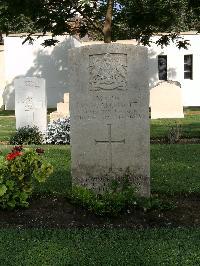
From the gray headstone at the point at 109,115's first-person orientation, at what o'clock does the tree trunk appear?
The tree trunk is roughly at 6 o'clock from the gray headstone.

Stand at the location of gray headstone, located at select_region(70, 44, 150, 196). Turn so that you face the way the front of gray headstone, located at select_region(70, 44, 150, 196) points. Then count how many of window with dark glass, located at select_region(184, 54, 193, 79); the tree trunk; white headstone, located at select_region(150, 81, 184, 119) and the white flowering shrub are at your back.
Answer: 4

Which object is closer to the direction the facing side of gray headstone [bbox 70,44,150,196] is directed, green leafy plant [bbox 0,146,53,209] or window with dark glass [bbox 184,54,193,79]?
the green leafy plant

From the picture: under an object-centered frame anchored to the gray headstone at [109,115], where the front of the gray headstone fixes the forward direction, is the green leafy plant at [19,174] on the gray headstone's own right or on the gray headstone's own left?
on the gray headstone's own right

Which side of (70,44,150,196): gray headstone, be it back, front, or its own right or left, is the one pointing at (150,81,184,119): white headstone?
back

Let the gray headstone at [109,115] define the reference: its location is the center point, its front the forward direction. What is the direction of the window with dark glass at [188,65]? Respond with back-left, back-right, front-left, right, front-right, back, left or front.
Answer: back

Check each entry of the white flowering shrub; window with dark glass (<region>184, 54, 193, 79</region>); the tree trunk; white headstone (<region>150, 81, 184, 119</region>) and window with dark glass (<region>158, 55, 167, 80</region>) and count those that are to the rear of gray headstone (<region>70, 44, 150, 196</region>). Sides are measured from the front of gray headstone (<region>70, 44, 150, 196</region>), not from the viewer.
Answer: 5

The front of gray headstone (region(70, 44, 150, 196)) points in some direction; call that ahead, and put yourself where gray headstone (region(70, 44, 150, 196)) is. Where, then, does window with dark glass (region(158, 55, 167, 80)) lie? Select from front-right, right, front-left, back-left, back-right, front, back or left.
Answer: back

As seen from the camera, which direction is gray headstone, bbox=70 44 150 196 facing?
toward the camera

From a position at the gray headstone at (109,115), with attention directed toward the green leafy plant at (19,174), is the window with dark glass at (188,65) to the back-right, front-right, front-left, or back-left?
back-right
